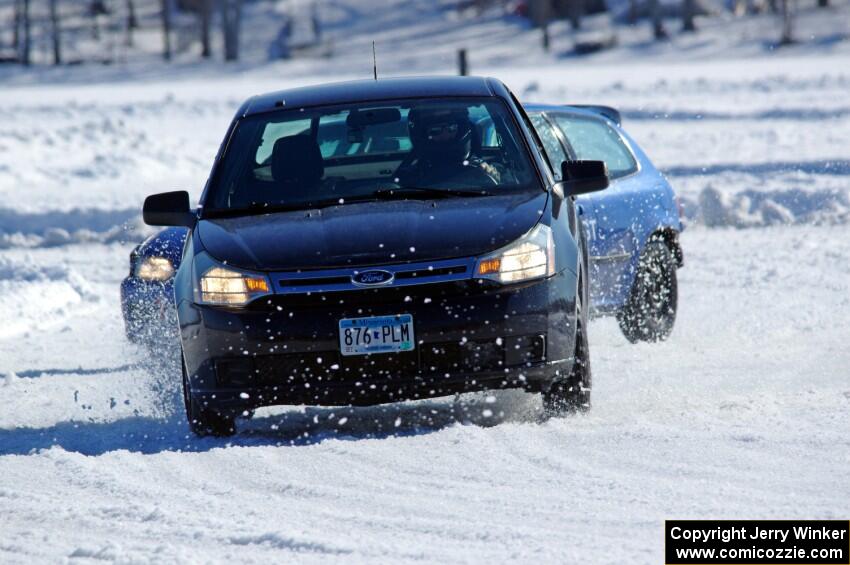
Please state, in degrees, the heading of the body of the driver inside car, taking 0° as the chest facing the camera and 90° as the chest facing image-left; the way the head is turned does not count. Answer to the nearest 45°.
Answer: approximately 0°

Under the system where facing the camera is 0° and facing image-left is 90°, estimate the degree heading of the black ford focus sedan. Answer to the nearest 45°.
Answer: approximately 0°

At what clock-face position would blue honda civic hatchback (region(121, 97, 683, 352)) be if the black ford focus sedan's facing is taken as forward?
The blue honda civic hatchback is roughly at 7 o'clock from the black ford focus sedan.

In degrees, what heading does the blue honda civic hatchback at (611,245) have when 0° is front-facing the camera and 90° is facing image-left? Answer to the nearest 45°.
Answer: approximately 45°

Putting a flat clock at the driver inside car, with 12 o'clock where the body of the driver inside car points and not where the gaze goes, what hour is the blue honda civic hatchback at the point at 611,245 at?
The blue honda civic hatchback is roughly at 7 o'clock from the driver inside car.

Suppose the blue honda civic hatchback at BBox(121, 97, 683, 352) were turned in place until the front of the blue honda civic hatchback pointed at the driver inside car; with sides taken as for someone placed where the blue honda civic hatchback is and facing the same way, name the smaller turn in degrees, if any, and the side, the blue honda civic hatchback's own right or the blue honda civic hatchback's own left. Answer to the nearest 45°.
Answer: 0° — it already faces them
